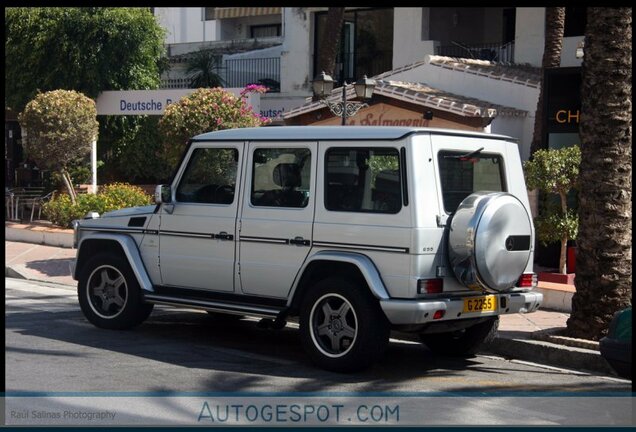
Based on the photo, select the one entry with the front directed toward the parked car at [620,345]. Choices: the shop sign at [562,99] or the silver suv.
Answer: the shop sign

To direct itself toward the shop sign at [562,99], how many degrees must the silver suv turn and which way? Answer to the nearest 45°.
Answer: approximately 90° to its right

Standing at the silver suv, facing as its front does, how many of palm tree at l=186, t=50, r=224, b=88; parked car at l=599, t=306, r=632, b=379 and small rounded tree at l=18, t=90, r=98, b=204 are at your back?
1

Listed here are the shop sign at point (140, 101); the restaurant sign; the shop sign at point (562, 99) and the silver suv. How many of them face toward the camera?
3

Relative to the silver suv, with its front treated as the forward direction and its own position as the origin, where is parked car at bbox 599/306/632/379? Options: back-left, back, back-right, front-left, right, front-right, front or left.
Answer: back

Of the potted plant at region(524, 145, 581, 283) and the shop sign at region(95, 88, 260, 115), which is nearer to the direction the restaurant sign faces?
the potted plant

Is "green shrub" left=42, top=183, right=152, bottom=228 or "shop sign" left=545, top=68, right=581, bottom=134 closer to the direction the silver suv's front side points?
the green shrub

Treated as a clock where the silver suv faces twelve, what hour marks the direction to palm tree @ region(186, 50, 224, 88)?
The palm tree is roughly at 1 o'clock from the silver suv.

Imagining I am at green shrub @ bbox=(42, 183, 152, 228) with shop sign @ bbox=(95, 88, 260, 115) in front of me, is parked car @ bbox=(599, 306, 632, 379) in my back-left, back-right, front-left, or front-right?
back-right

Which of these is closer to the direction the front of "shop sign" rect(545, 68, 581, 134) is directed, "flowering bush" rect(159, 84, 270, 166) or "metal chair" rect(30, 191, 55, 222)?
the flowering bush

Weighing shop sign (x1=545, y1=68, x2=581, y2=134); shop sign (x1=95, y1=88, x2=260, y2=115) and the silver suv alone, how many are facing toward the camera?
2
